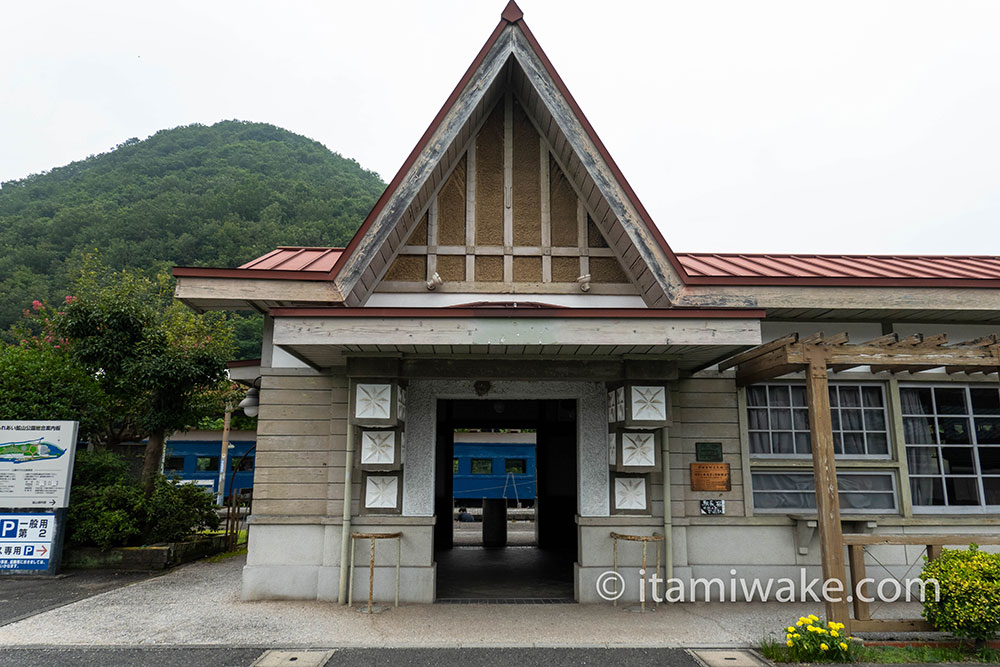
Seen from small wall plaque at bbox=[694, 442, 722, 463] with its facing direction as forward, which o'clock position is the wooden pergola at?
The wooden pergola is roughly at 11 o'clock from the small wall plaque.

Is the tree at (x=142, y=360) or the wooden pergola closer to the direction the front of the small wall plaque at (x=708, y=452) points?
the wooden pergola

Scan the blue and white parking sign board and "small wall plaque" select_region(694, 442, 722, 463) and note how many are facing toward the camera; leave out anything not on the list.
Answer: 2

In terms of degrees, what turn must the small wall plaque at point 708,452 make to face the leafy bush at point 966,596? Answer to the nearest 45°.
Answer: approximately 45° to its left

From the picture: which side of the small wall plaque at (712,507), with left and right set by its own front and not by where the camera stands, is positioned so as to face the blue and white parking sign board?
right

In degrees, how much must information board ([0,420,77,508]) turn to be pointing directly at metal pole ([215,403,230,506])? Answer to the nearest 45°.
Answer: approximately 135° to its left

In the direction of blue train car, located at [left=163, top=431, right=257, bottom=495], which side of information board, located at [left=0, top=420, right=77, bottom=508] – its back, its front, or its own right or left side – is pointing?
back
